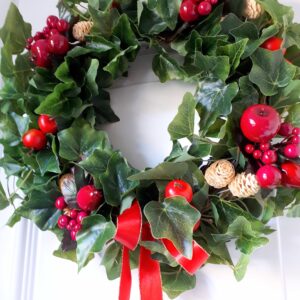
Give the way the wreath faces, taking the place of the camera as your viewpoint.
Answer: facing the viewer
